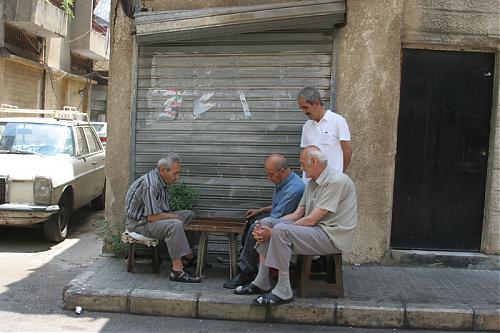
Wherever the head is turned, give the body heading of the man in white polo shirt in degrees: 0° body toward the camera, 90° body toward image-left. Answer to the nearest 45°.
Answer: approximately 45°

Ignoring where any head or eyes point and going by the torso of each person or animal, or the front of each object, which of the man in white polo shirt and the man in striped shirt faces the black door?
the man in striped shirt

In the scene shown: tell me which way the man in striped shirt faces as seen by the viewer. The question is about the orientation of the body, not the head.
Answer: to the viewer's right

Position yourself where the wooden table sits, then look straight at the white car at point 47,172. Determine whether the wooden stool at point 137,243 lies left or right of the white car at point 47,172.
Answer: left

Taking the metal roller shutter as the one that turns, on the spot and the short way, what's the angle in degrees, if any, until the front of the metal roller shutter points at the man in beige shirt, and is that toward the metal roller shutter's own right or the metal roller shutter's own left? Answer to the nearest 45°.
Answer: approximately 45° to the metal roller shutter's own left

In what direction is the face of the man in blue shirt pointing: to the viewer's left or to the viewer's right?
to the viewer's left

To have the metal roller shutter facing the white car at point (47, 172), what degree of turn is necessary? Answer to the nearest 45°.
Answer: approximately 135° to its right

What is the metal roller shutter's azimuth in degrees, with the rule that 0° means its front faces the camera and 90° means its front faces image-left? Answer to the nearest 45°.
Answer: approximately 0°

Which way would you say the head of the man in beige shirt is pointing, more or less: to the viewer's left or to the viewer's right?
to the viewer's left

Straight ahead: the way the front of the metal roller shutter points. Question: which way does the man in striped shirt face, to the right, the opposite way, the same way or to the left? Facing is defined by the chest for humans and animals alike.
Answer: to the left

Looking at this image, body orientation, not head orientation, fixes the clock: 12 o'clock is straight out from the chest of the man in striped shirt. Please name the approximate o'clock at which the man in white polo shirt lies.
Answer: The man in white polo shirt is roughly at 12 o'clock from the man in striped shirt.

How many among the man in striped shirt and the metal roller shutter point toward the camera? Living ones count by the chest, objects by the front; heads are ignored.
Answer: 1

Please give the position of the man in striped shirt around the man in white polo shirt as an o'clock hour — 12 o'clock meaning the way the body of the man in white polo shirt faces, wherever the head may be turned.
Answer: The man in striped shirt is roughly at 1 o'clock from the man in white polo shirt.

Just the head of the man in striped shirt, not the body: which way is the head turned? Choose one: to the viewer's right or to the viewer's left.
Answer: to the viewer's right
